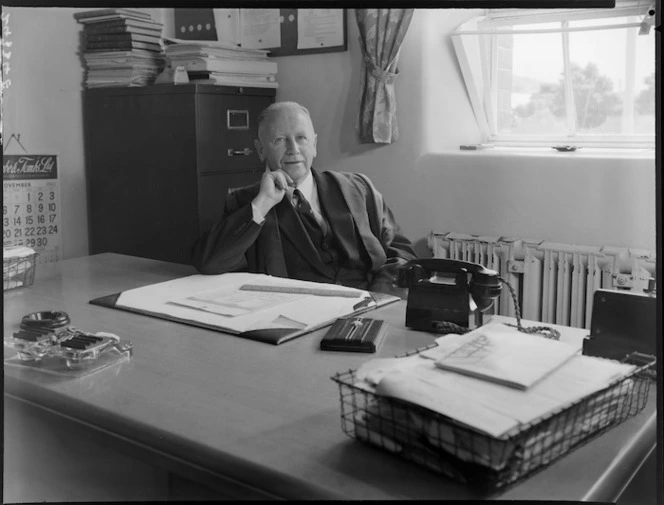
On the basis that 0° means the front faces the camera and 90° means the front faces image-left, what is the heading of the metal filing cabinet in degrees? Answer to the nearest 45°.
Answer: approximately 315°

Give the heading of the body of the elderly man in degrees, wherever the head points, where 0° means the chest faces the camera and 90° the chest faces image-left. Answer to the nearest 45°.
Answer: approximately 0°

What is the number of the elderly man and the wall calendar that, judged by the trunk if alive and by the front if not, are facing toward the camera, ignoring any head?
2

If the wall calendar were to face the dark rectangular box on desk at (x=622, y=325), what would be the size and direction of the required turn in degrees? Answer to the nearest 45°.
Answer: approximately 45° to its left
